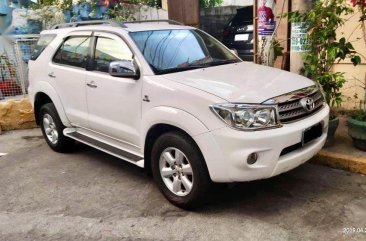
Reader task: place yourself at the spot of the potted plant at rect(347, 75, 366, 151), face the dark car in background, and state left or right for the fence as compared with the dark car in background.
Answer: left

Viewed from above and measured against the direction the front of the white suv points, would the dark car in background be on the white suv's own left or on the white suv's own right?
on the white suv's own left

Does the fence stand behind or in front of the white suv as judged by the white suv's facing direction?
behind

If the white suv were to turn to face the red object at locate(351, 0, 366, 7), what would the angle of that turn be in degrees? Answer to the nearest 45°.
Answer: approximately 45° to its left

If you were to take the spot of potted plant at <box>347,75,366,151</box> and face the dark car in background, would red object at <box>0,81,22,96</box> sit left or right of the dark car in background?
left

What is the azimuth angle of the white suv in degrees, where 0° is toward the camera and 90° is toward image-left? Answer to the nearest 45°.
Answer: approximately 315°

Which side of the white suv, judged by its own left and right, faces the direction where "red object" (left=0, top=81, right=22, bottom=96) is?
back

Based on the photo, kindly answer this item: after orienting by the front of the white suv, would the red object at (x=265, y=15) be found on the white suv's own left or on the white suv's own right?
on the white suv's own left

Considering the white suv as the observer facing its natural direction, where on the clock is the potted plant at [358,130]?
The potted plant is roughly at 10 o'clock from the white suv.
